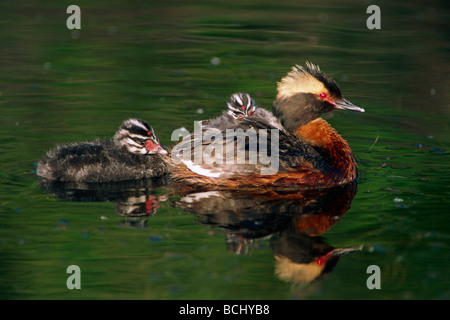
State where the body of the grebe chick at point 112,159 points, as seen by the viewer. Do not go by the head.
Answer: to the viewer's right
